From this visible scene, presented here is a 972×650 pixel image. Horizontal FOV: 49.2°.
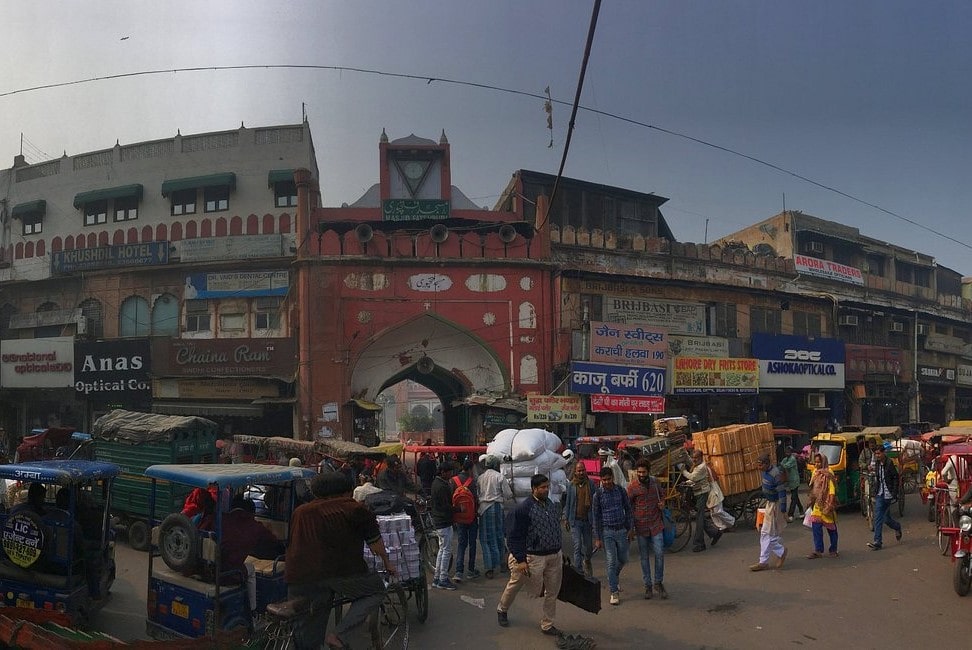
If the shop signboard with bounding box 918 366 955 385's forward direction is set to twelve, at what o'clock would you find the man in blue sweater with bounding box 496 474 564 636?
The man in blue sweater is roughly at 12 o'clock from the shop signboard.

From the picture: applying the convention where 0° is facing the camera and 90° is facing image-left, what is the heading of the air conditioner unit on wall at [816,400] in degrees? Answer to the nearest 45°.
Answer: approximately 0°

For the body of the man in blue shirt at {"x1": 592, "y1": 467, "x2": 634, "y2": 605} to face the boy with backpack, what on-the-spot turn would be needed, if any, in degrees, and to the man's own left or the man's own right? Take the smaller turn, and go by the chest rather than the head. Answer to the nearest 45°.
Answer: approximately 135° to the man's own right

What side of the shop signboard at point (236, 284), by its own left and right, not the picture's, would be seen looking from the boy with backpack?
front

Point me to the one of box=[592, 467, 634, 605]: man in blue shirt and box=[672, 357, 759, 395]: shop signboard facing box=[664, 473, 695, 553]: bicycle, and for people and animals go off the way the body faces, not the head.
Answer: the shop signboard

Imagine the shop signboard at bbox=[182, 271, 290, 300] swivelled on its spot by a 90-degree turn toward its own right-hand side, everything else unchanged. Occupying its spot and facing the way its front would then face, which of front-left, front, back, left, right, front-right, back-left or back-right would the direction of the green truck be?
left

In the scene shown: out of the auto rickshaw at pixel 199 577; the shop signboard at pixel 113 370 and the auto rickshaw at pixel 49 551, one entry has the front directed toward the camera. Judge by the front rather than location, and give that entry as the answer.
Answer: the shop signboard

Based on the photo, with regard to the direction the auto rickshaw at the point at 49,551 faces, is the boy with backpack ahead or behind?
ahead

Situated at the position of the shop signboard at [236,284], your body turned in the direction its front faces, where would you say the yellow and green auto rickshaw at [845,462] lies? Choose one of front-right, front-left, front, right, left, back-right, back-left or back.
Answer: front-left

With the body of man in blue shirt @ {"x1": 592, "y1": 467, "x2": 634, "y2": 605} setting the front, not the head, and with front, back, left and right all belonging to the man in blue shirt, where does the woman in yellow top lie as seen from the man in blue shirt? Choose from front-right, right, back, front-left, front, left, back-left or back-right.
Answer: back-left

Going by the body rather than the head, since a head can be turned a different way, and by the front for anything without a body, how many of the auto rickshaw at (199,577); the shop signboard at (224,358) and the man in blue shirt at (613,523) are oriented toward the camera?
2

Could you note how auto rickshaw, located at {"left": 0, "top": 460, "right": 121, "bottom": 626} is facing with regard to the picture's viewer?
facing away from the viewer and to the right of the viewer

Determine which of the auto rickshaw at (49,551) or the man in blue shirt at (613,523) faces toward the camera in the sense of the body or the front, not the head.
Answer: the man in blue shirt

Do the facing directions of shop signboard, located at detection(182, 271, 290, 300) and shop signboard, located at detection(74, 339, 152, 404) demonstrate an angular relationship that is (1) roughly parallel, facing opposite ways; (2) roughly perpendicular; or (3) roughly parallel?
roughly parallel

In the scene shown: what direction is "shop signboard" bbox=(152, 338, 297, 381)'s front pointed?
toward the camera

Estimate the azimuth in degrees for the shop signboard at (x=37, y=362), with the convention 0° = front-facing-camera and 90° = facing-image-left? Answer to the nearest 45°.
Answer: approximately 0°
